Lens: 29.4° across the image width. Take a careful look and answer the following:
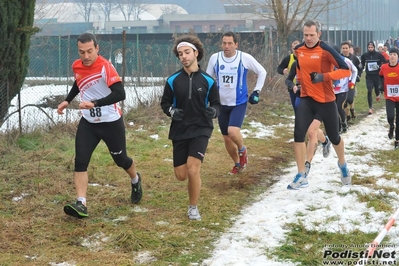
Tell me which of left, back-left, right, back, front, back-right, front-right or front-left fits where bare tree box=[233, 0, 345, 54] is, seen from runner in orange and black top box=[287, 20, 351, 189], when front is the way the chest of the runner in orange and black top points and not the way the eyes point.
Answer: back-right

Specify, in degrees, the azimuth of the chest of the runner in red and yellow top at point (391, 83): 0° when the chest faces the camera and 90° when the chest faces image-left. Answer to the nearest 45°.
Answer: approximately 0°

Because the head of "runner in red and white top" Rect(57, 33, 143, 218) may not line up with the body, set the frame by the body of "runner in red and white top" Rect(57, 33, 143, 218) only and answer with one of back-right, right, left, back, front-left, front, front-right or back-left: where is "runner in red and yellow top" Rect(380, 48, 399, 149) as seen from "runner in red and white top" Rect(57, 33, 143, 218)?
back

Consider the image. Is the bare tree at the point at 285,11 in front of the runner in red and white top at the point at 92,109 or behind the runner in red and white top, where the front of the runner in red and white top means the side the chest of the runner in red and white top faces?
behind
